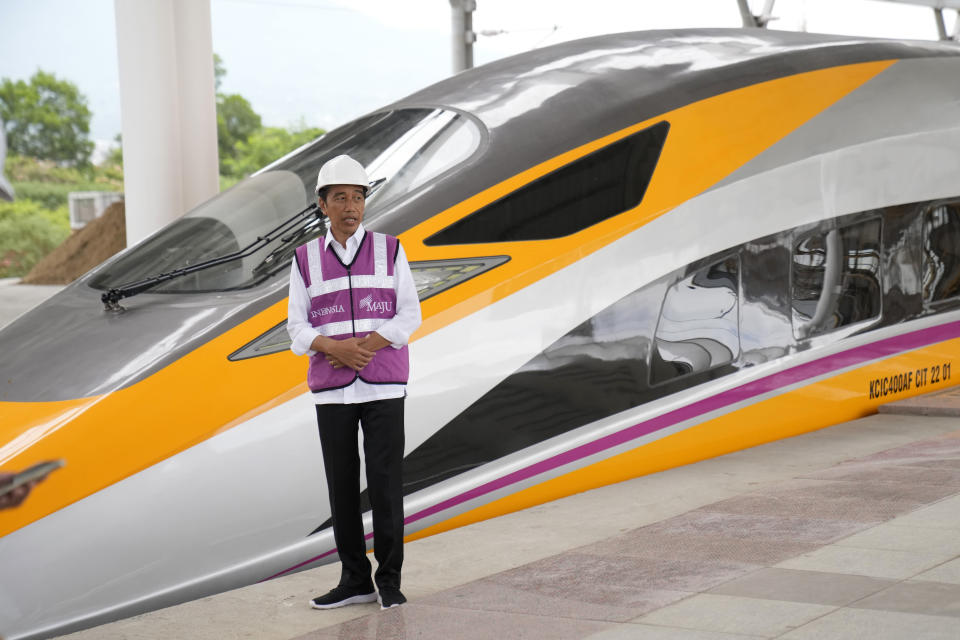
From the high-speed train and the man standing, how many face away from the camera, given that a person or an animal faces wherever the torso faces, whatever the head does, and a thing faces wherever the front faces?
0

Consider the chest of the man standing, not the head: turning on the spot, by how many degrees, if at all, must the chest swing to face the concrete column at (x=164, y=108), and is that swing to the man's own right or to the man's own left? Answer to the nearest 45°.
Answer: approximately 180°

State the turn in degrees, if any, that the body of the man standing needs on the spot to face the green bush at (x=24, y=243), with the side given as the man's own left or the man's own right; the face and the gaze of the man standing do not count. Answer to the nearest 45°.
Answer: approximately 180°

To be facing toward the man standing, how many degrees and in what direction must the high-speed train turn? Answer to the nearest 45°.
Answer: approximately 45° to its left

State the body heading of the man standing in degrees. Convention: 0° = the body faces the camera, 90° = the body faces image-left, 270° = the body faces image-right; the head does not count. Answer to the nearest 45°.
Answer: approximately 0°

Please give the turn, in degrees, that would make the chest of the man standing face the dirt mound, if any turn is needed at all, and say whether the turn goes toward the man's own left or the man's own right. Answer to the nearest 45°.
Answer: approximately 180°
